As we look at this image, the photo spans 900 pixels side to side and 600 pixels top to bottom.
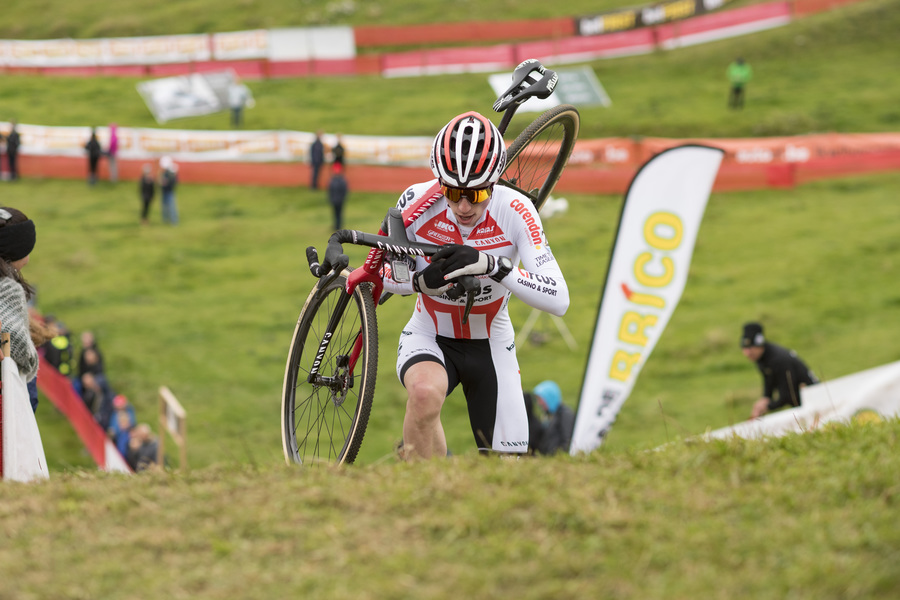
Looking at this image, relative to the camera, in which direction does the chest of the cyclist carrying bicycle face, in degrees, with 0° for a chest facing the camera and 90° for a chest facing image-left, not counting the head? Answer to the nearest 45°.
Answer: approximately 0°

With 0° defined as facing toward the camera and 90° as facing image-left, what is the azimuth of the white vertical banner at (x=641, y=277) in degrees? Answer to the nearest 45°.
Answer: approximately 0°

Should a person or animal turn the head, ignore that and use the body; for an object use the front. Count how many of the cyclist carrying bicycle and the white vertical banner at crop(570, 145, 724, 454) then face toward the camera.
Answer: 2

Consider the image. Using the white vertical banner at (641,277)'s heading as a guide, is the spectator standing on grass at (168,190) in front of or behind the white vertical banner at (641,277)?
behind

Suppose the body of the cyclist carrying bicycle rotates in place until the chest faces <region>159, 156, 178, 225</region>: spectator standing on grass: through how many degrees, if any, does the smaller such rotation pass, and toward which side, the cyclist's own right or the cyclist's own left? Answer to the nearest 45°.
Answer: approximately 180°

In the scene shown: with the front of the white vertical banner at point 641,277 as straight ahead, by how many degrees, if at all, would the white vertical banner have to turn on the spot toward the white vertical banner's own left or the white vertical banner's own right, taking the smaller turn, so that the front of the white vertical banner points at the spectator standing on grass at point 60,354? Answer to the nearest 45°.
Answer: approximately 135° to the white vertical banner's own right

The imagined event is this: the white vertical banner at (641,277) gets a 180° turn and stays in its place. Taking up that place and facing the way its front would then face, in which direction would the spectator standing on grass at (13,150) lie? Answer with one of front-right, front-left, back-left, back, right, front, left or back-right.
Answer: front-left

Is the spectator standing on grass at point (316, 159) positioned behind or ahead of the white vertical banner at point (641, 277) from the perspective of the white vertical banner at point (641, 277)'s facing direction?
behind
